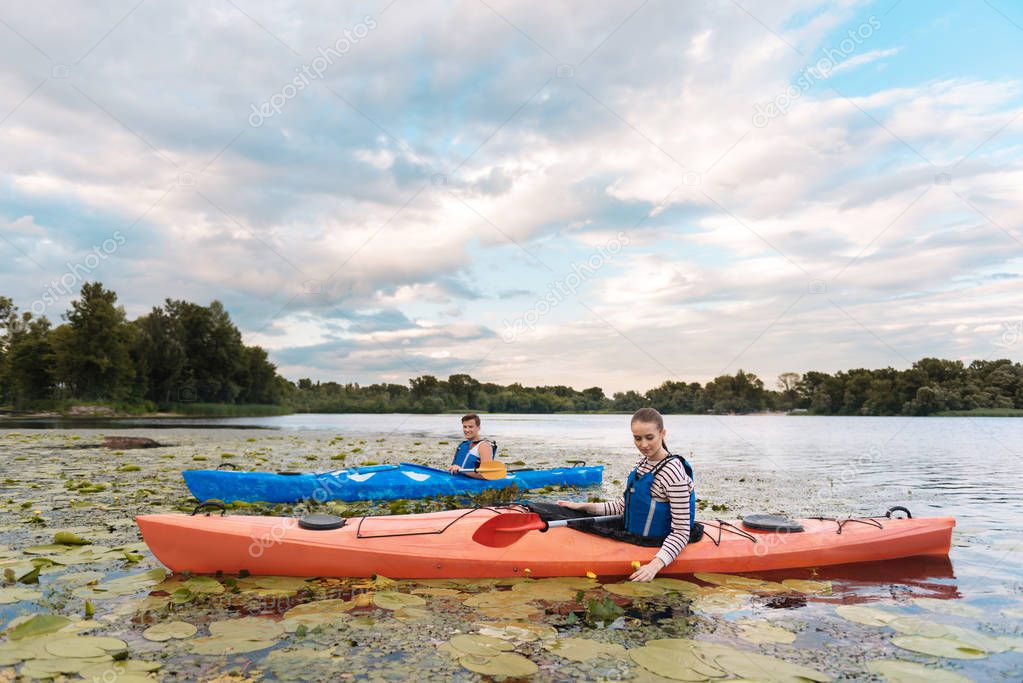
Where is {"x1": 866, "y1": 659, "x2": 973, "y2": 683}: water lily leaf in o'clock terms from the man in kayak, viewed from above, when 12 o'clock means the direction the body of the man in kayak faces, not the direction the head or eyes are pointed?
The water lily leaf is roughly at 10 o'clock from the man in kayak.

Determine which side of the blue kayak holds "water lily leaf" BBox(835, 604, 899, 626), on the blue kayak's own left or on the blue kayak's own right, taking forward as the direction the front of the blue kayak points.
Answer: on the blue kayak's own left

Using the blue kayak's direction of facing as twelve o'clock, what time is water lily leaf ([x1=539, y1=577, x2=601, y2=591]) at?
The water lily leaf is roughly at 8 o'clock from the blue kayak.

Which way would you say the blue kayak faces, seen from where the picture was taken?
facing to the left of the viewer

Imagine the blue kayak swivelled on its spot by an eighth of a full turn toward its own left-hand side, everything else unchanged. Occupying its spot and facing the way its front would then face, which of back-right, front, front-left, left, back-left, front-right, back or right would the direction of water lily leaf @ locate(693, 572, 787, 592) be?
left

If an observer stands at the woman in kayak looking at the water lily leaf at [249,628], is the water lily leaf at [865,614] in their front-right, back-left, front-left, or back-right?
back-left

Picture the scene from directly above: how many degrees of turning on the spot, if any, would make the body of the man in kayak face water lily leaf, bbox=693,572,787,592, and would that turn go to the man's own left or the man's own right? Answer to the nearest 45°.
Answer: approximately 90° to the man's own left

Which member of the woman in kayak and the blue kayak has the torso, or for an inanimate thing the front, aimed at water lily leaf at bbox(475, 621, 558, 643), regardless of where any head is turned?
the woman in kayak

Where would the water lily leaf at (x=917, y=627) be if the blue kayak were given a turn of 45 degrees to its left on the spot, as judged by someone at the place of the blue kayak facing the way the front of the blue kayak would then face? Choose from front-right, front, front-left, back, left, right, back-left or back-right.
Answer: left

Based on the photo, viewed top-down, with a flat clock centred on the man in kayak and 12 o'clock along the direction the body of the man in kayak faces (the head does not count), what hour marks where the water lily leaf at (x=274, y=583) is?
The water lily leaf is roughly at 11 o'clock from the man in kayak.

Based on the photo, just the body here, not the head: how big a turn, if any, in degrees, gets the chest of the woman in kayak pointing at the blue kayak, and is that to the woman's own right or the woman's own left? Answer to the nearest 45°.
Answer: approximately 90° to the woman's own right

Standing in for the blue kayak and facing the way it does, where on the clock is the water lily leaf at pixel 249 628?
The water lily leaf is roughly at 9 o'clock from the blue kayak.
